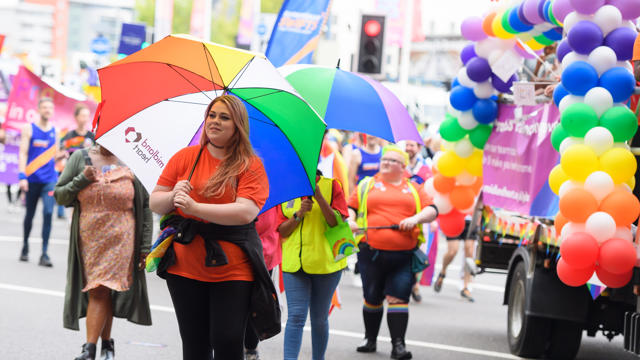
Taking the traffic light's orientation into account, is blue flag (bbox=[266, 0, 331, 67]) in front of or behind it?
in front

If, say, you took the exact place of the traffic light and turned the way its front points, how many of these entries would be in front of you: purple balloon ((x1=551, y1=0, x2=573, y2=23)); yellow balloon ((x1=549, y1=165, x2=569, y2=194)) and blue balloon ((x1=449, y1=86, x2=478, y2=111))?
3

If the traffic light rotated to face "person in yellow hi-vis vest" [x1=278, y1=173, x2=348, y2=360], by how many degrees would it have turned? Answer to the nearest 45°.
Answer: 0° — it already faces them

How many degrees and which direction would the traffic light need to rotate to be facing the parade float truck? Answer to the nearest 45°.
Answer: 0° — it already faces it

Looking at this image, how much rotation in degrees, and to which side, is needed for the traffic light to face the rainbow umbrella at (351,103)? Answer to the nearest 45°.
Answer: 0° — it already faces it

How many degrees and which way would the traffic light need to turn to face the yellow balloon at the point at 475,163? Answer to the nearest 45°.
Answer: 0° — it already faces it

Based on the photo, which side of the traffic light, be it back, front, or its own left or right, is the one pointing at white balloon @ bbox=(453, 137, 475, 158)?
front

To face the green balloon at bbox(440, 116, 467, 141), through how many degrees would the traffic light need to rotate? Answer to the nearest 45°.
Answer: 0° — it already faces it

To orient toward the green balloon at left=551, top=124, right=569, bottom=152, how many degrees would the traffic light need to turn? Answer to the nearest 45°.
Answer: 0° — it already faces it

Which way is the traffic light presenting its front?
toward the camera

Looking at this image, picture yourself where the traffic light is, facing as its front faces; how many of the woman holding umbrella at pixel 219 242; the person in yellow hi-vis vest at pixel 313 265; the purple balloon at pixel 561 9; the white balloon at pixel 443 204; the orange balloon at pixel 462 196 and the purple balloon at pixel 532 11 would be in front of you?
6

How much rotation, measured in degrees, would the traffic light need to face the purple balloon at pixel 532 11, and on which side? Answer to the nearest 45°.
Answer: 0° — it already faces it

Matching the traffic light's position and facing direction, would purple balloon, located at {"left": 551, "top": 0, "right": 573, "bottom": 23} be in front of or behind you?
in front

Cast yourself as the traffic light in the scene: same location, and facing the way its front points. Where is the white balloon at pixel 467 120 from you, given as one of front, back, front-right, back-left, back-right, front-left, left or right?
front

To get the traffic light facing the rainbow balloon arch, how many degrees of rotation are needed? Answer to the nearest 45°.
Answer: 0° — it already faces it

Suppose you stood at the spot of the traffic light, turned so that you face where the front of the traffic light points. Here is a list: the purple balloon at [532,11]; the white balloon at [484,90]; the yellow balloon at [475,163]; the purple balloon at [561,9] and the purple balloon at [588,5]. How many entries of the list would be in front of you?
5

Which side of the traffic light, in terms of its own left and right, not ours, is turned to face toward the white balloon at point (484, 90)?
front
